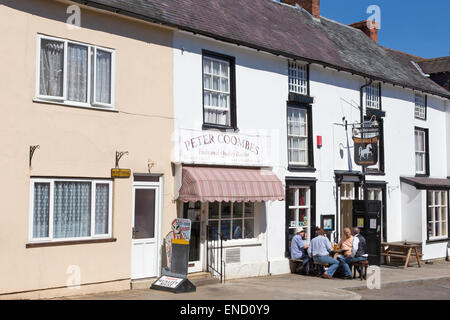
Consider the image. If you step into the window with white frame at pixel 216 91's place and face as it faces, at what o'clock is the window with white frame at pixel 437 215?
the window with white frame at pixel 437 215 is roughly at 9 o'clock from the window with white frame at pixel 216 91.

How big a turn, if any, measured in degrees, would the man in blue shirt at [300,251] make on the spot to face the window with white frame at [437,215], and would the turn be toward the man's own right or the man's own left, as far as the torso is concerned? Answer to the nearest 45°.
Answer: approximately 45° to the man's own left

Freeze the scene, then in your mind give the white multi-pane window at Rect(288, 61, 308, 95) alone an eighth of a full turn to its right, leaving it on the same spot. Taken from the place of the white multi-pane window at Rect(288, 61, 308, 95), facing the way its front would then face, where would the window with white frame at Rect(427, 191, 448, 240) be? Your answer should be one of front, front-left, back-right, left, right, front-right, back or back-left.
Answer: back-left

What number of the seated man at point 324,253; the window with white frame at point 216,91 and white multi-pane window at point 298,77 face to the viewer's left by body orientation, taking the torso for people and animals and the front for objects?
0

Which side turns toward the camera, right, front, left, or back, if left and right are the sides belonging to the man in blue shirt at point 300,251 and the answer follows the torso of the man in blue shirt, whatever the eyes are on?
right

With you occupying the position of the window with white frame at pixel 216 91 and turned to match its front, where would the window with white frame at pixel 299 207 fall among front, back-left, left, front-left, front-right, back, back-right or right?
left

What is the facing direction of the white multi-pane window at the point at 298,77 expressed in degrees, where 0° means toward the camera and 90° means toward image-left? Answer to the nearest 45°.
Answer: approximately 315°

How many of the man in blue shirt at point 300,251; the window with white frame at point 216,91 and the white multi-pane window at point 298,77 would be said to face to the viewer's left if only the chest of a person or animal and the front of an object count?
0

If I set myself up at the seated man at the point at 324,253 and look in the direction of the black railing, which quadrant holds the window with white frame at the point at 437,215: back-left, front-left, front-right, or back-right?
back-right

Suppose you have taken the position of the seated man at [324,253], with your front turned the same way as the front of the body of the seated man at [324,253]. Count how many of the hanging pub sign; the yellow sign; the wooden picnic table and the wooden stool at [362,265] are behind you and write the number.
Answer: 1
